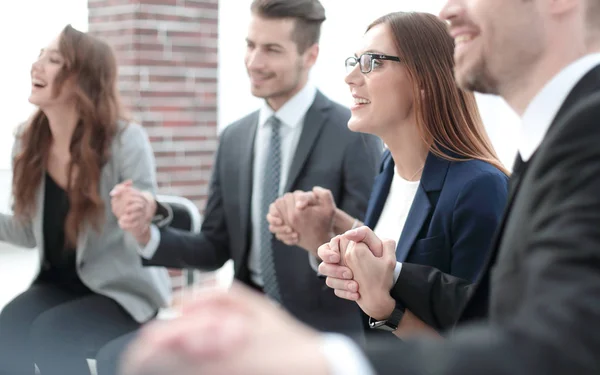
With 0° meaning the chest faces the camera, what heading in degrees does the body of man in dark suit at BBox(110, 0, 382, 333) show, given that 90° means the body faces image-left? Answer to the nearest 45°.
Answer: approximately 45°

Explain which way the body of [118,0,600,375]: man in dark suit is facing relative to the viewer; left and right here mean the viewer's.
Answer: facing to the left of the viewer

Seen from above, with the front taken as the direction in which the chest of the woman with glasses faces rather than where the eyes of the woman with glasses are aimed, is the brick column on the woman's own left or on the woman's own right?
on the woman's own right

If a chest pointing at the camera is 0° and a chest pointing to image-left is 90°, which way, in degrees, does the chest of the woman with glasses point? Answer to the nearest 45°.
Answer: approximately 45°
